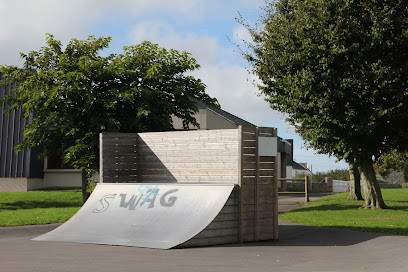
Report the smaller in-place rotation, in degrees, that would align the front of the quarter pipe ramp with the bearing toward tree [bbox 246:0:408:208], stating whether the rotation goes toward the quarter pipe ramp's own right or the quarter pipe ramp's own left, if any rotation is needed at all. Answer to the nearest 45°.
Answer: approximately 180°

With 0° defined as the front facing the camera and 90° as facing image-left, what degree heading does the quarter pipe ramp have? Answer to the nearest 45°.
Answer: approximately 45°

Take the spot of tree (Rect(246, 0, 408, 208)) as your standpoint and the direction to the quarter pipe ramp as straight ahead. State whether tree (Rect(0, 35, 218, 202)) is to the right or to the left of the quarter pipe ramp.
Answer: right

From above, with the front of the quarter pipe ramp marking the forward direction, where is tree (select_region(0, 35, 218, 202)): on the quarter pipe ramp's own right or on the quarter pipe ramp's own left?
on the quarter pipe ramp's own right
